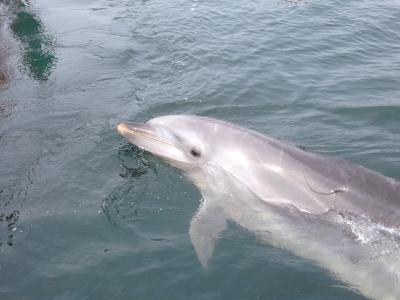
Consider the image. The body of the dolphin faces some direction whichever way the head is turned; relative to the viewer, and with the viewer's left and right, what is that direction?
facing to the left of the viewer
